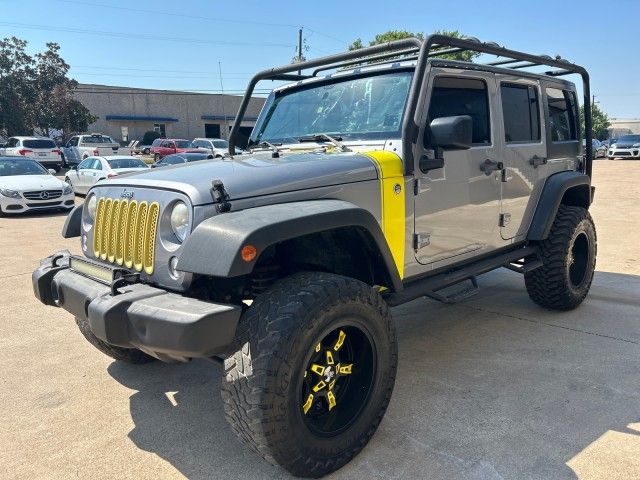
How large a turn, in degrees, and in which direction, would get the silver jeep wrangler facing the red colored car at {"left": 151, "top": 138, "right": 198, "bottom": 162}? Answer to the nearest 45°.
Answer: approximately 135° to its right

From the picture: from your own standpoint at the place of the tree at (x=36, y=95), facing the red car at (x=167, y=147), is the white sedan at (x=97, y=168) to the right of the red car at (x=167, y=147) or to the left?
right

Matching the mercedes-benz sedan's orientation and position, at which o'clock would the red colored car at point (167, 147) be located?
The red colored car is roughly at 8 o'clock from the mercedes-benz sedan.

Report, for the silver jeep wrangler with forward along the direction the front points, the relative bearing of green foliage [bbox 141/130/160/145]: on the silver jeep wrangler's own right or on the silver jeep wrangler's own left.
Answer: on the silver jeep wrangler's own right

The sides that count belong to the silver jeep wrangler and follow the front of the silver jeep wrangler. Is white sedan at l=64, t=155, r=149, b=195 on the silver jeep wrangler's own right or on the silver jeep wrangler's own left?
on the silver jeep wrangler's own right

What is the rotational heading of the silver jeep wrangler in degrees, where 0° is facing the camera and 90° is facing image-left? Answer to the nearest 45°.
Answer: approximately 45°
